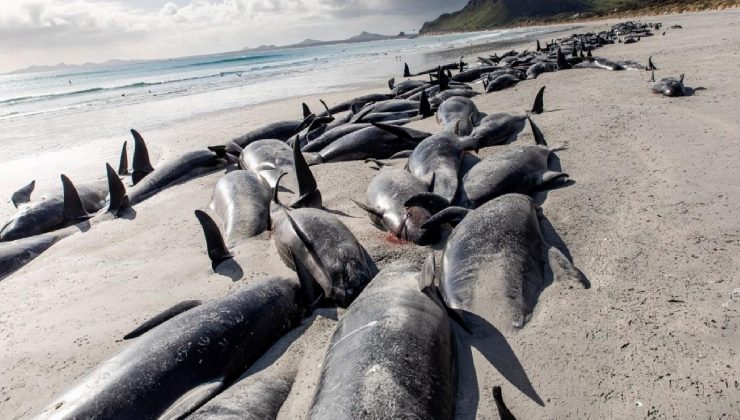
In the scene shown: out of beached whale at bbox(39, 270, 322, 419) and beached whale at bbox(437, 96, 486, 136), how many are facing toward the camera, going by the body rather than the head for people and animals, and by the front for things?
1

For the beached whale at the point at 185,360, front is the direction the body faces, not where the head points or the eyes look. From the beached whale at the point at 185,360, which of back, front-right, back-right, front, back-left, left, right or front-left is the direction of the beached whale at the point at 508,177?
front-right

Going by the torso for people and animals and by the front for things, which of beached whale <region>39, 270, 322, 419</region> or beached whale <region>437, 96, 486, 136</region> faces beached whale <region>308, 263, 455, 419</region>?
beached whale <region>437, 96, 486, 136</region>

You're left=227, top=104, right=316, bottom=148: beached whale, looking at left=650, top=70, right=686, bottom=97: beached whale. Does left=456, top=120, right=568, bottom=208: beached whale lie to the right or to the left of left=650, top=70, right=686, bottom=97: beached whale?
right

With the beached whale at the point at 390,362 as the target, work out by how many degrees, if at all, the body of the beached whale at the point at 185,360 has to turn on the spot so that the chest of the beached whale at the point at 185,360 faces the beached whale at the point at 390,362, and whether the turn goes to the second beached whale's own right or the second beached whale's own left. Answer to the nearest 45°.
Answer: approximately 90° to the second beached whale's own right

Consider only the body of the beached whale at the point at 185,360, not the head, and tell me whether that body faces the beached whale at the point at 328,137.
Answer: yes

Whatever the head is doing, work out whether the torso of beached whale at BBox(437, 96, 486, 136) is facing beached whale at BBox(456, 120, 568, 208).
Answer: yes

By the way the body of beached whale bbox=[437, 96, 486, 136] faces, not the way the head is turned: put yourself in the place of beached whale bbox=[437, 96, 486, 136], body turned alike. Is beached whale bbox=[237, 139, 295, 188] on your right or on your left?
on your right

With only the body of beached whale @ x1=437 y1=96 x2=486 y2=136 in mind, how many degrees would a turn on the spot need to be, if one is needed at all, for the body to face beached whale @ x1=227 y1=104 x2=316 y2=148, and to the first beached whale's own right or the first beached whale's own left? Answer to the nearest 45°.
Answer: approximately 90° to the first beached whale's own right

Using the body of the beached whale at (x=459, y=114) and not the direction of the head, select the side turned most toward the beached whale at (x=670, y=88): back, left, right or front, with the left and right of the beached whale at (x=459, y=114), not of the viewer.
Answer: left

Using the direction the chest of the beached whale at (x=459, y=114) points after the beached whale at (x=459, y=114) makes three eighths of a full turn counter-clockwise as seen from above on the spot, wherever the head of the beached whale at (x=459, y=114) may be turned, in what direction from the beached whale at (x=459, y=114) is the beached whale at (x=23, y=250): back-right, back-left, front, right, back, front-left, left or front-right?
back

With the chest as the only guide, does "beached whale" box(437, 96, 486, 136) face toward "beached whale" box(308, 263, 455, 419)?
yes

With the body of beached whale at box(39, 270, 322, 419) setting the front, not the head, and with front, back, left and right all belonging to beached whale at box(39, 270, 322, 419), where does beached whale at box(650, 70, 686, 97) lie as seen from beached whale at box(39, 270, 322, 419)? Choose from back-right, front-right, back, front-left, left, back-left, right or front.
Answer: front-right

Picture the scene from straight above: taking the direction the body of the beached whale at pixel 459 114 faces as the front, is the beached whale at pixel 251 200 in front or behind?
in front

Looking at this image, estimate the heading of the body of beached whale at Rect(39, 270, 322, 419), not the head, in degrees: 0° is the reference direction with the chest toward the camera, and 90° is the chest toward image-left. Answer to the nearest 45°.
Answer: approximately 225°

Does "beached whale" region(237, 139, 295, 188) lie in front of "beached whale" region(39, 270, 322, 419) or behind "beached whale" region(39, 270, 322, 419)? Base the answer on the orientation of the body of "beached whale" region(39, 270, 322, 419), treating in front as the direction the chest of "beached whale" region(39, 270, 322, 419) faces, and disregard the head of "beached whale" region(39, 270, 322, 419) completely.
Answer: in front
